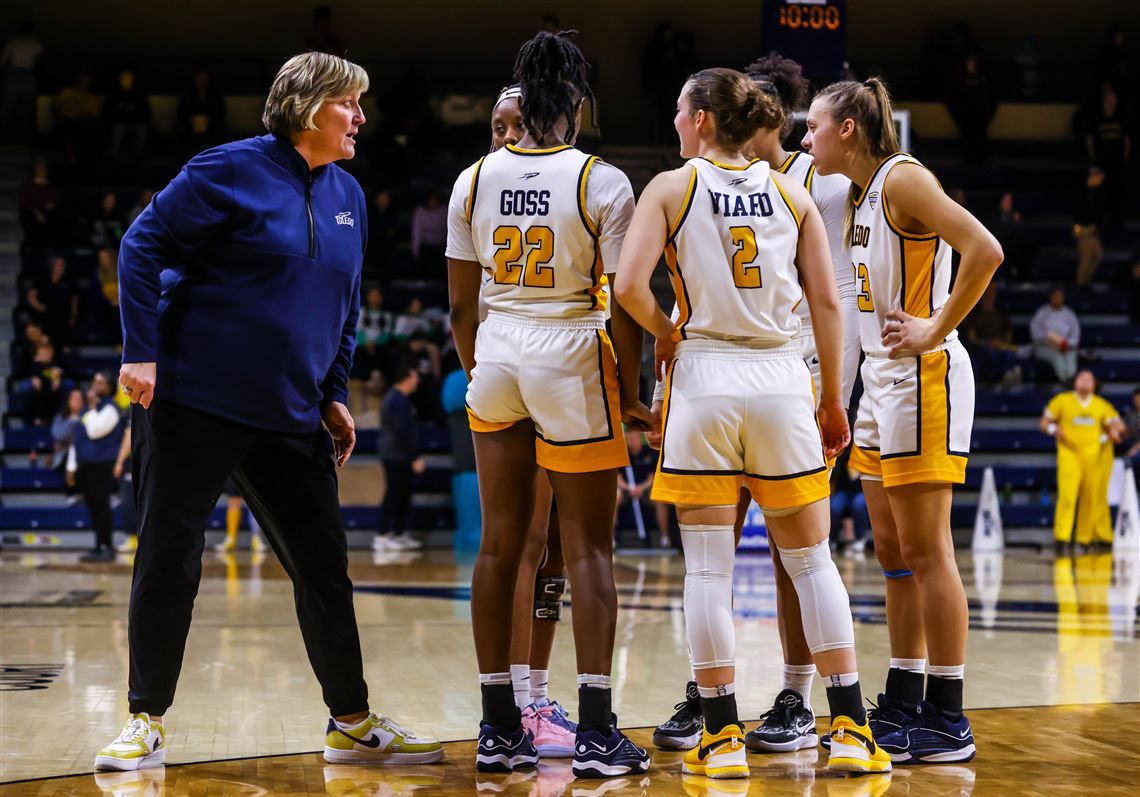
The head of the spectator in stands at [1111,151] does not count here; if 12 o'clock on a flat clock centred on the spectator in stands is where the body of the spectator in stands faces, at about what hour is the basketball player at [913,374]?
The basketball player is roughly at 12 o'clock from the spectator in stands.

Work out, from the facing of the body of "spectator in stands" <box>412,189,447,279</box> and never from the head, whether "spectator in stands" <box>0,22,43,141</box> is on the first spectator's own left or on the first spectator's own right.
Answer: on the first spectator's own right

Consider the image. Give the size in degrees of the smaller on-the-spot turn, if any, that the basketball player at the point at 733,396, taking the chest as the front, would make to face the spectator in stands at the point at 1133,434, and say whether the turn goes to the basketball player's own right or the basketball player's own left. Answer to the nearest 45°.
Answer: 0° — they already face them

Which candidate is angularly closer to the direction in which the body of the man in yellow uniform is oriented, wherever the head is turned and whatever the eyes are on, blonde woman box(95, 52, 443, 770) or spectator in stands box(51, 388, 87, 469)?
the blonde woman

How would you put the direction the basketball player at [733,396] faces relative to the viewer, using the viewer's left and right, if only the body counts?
facing away from the viewer

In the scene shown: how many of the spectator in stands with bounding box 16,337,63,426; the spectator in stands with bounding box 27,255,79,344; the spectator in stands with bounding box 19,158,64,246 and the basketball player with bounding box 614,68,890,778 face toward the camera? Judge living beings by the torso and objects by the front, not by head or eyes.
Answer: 3
